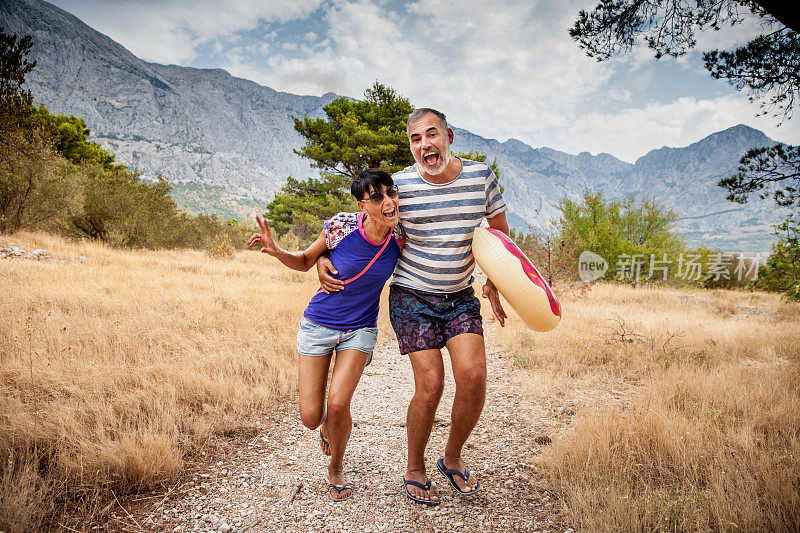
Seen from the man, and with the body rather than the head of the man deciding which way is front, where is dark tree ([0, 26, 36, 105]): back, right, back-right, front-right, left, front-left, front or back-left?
back-right

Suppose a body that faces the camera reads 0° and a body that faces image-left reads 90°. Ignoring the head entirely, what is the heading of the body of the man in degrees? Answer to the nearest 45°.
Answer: approximately 0°

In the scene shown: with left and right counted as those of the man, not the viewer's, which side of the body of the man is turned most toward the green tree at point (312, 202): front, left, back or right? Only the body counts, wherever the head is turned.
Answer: back

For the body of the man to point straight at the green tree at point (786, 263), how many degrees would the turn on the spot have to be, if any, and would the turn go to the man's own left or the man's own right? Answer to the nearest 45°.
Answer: approximately 135° to the man's own left

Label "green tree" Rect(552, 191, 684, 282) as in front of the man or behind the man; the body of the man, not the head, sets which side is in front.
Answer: behind

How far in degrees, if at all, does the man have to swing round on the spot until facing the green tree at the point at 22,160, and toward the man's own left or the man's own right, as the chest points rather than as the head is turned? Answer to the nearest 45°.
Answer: approximately 135° to the man's own right

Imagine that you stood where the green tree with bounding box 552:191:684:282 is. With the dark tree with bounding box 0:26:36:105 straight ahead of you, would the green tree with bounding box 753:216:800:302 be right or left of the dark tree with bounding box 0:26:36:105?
left

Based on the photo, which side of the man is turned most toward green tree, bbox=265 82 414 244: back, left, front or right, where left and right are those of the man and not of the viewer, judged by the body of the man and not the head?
back

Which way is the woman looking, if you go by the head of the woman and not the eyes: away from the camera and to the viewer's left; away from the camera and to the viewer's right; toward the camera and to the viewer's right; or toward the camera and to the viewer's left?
toward the camera and to the viewer's right
